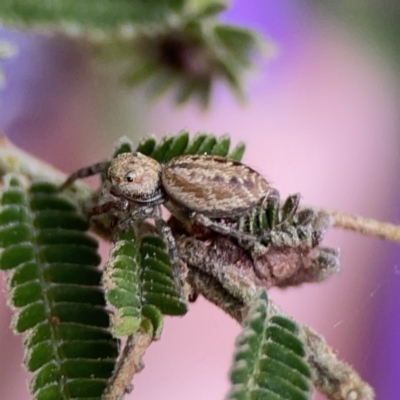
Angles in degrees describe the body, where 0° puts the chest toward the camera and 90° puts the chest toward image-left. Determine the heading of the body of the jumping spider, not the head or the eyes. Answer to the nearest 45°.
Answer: approximately 90°
